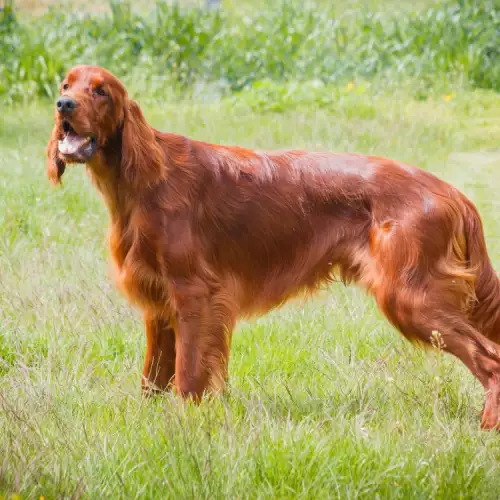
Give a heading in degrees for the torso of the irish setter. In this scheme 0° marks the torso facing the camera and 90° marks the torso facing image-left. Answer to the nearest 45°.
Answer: approximately 90°
